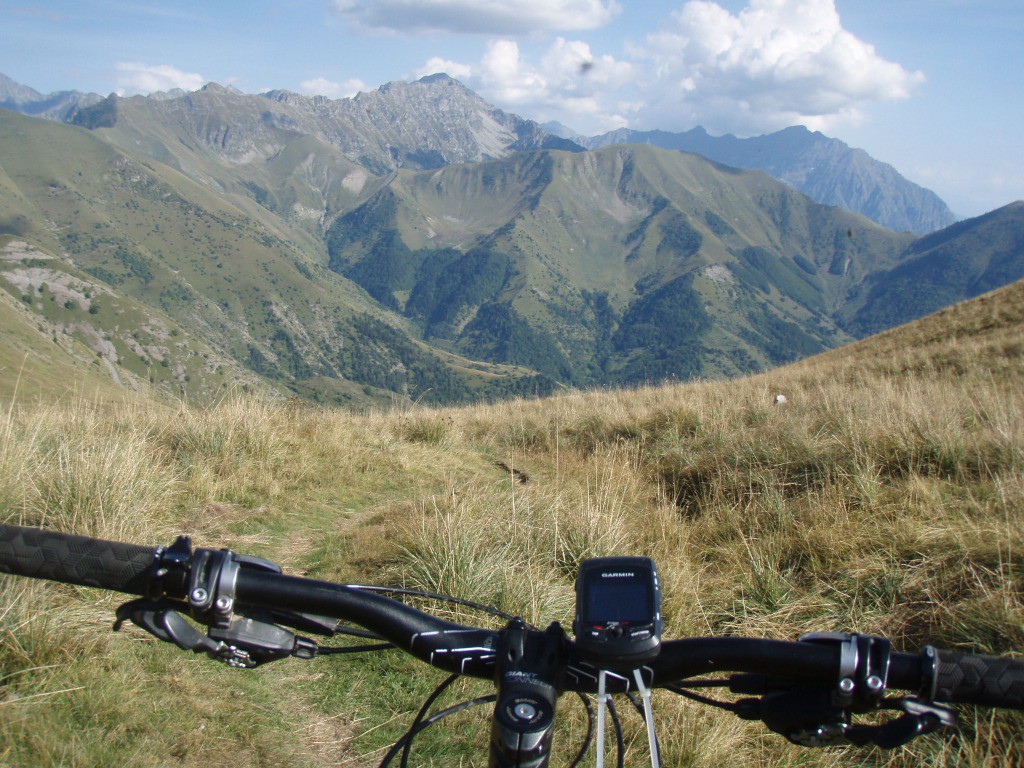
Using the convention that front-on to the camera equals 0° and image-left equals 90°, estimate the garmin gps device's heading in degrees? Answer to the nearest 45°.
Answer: approximately 0°

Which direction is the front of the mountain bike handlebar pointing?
away from the camera
